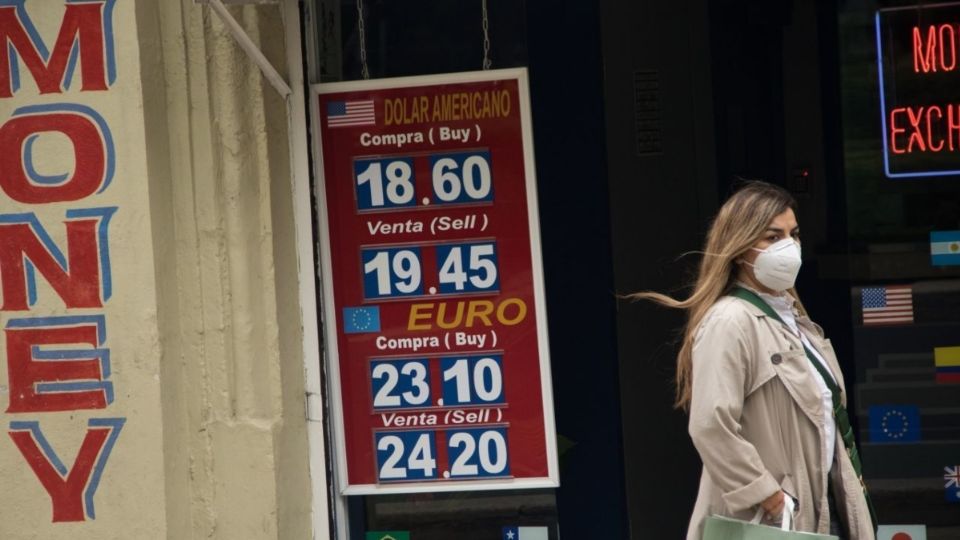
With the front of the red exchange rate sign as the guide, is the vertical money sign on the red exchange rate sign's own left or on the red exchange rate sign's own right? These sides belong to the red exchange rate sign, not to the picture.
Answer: on the red exchange rate sign's own right

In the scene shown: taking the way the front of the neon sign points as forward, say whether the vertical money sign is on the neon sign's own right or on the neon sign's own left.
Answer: on the neon sign's own right

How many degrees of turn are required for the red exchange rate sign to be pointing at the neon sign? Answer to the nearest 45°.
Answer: approximately 90° to its left

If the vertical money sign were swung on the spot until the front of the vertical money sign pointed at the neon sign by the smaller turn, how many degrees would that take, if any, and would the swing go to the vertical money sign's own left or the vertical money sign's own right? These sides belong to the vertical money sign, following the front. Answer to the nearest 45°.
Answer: approximately 90° to the vertical money sign's own left

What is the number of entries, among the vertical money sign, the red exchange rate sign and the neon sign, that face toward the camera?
3

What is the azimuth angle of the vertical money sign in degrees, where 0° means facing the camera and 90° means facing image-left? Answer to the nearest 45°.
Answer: approximately 0°

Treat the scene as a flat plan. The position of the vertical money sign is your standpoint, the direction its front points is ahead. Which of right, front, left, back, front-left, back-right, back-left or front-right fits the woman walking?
front-left

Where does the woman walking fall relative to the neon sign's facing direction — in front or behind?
in front

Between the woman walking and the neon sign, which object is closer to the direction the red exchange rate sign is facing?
the woman walking

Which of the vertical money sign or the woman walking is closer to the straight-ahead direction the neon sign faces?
the woman walking

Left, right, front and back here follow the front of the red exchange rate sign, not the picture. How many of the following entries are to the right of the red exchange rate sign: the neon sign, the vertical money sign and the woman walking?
1

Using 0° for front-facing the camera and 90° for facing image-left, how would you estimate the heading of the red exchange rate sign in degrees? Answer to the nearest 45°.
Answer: approximately 0°
